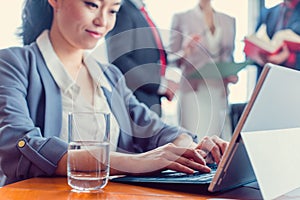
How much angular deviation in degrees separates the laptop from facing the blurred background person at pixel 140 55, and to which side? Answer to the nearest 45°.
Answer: approximately 45° to its right

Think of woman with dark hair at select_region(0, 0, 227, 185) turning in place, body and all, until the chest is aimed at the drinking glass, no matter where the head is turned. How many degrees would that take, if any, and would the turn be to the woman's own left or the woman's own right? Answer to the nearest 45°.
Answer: approximately 45° to the woman's own right

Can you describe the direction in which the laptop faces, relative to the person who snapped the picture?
facing away from the viewer and to the left of the viewer

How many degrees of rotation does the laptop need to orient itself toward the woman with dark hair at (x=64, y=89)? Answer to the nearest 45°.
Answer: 0° — it already faces them

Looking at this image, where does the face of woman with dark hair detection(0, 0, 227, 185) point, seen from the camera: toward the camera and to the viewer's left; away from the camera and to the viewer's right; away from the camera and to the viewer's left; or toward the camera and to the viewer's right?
toward the camera and to the viewer's right

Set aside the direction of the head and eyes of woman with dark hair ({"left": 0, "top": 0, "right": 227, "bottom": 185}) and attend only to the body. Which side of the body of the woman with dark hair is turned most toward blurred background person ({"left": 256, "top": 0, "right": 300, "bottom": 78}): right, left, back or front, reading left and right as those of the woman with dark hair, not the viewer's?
left

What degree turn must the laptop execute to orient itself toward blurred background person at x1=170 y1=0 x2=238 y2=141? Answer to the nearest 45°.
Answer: approximately 45° to its right

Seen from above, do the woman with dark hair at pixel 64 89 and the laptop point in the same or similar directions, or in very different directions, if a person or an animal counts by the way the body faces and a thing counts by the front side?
very different directions

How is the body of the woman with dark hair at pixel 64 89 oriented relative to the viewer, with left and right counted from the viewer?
facing the viewer and to the right of the viewer
